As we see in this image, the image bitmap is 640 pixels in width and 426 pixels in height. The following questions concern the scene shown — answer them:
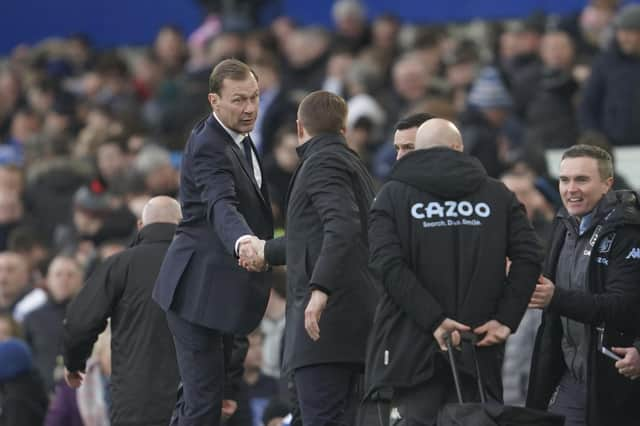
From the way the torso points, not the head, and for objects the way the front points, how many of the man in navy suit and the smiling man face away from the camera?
0

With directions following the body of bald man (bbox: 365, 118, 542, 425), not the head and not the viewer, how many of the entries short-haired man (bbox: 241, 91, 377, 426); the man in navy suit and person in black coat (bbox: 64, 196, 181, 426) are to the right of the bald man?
0

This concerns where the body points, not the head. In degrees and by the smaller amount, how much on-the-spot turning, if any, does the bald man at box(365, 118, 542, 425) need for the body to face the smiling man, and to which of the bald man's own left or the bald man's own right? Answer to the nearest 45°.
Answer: approximately 45° to the bald man's own right

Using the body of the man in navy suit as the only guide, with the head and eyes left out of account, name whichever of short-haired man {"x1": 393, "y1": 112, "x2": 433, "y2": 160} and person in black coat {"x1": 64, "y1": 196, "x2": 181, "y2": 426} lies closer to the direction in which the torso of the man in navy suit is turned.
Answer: the short-haired man

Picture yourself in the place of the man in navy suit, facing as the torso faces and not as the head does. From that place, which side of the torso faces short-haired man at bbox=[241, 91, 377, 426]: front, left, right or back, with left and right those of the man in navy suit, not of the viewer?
front

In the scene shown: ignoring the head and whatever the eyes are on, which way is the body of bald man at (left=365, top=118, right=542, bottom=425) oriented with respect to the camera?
away from the camera

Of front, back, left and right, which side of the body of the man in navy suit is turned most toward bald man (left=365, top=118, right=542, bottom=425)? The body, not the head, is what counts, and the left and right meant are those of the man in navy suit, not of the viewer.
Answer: front

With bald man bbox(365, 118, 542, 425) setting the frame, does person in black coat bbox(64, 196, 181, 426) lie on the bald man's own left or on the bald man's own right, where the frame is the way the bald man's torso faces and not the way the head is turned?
on the bald man's own left

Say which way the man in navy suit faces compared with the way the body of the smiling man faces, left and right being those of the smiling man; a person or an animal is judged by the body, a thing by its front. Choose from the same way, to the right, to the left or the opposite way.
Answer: to the left

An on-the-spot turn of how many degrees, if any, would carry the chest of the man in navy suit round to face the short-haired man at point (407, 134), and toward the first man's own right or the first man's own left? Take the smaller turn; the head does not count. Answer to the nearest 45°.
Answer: approximately 45° to the first man's own left

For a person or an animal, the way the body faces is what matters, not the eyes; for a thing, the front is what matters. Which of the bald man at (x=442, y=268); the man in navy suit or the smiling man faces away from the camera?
the bald man

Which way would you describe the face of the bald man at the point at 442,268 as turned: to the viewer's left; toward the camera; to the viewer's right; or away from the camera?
away from the camera

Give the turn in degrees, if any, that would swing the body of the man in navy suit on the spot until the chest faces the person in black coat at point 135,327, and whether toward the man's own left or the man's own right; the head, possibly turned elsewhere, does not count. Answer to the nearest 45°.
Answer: approximately 180°

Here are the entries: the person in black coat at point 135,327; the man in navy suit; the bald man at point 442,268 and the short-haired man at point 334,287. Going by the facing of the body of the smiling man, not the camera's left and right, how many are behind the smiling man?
0

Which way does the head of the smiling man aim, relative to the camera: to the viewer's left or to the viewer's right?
to the viewer's left

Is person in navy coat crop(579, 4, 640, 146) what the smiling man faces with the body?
no

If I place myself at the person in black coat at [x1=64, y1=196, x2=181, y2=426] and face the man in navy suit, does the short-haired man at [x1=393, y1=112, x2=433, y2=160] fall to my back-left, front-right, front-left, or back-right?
front-left

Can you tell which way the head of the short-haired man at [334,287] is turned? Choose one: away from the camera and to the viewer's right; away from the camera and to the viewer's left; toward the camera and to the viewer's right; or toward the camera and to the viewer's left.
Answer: away from the camera and to the viewer's left

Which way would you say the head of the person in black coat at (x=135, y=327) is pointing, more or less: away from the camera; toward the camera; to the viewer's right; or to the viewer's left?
away from the camera
